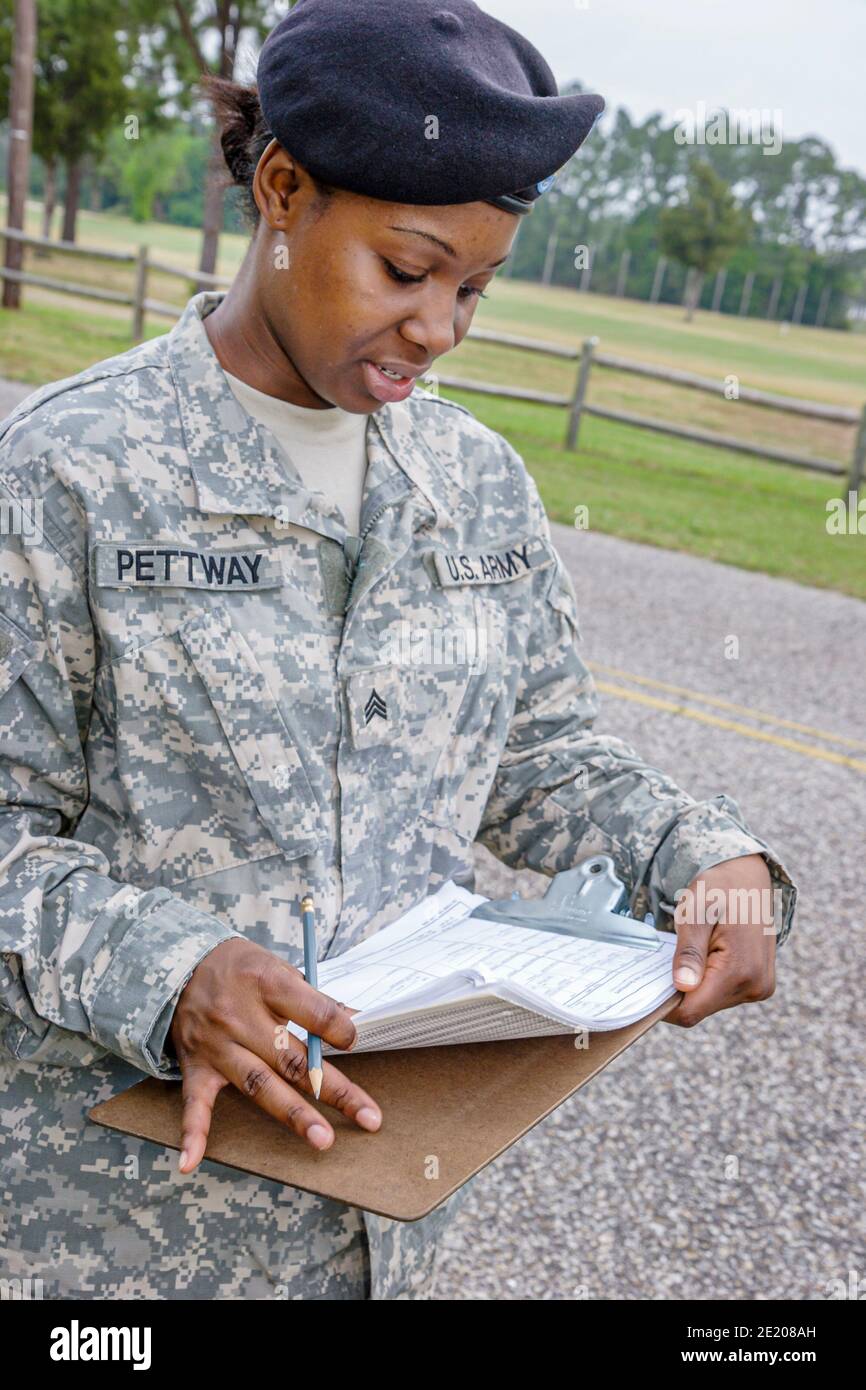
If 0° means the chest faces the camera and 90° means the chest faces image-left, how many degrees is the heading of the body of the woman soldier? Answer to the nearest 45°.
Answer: approximately 315°

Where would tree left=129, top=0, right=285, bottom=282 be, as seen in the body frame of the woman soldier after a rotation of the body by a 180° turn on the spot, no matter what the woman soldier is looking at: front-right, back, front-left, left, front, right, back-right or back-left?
front-right

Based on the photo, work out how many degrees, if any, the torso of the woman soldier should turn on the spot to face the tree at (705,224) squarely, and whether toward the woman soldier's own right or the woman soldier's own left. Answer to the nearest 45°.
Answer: approximately 135° to the woman soldier's own left
